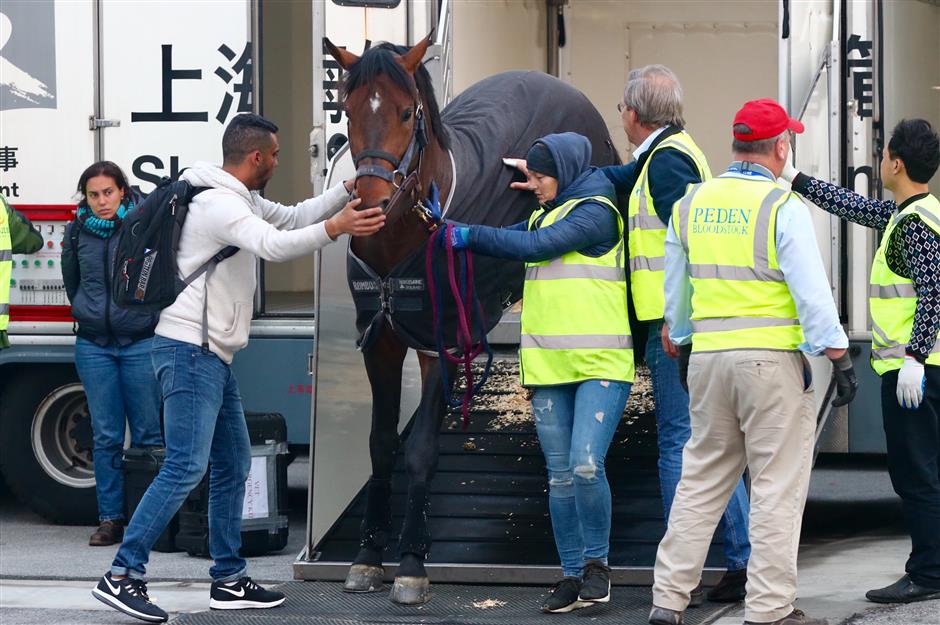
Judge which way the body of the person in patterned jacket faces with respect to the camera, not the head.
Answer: to the viewer's left

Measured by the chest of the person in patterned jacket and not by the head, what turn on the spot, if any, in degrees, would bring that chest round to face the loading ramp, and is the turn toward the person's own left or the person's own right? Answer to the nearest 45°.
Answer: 0° — they already face it

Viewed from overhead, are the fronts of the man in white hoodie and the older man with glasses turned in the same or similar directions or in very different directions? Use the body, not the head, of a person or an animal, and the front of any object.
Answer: very different directions

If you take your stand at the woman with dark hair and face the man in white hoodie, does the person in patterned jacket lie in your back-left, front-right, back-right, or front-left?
front-left

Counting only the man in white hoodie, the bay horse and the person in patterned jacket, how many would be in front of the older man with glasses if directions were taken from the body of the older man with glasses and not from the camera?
2

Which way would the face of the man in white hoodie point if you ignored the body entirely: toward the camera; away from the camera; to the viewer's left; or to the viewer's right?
to the viewer's right

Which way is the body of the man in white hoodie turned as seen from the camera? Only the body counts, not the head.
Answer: to the viewer's right

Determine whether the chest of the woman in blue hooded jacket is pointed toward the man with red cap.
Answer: no

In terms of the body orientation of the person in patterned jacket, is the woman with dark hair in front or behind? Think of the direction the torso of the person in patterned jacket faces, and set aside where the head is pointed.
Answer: in front

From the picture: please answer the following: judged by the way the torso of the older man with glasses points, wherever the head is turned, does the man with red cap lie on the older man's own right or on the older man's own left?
on the older man's own left

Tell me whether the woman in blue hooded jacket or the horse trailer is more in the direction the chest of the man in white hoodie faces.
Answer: the woman in blue hooded jacket

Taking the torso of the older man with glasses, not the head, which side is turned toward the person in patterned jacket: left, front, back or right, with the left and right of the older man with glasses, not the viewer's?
back

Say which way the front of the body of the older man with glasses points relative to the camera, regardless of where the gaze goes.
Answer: to the viewer's left
